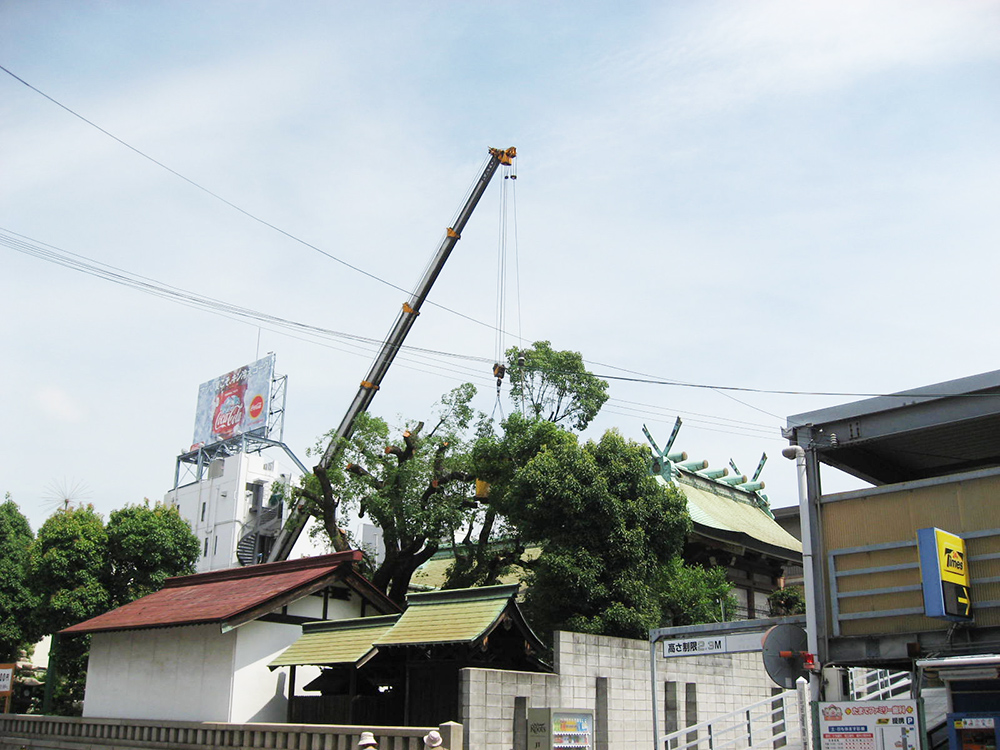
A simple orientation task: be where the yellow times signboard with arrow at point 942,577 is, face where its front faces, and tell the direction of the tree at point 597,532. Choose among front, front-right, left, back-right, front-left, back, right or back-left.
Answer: back

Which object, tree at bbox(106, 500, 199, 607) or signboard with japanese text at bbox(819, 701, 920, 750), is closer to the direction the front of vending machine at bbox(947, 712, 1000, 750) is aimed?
the signboard with japanese text

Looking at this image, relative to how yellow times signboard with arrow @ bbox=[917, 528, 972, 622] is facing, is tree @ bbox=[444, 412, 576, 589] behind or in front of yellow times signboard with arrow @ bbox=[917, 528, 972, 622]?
behind

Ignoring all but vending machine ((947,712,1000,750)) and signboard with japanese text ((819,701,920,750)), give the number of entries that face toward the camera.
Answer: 2

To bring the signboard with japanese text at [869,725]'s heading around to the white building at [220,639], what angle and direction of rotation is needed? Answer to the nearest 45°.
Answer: approximately 135° to its right

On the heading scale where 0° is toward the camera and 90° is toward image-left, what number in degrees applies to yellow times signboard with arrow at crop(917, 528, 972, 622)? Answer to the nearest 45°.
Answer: approximately 315°

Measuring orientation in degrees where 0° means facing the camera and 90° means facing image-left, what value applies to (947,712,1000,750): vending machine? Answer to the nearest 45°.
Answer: approximately 0°
